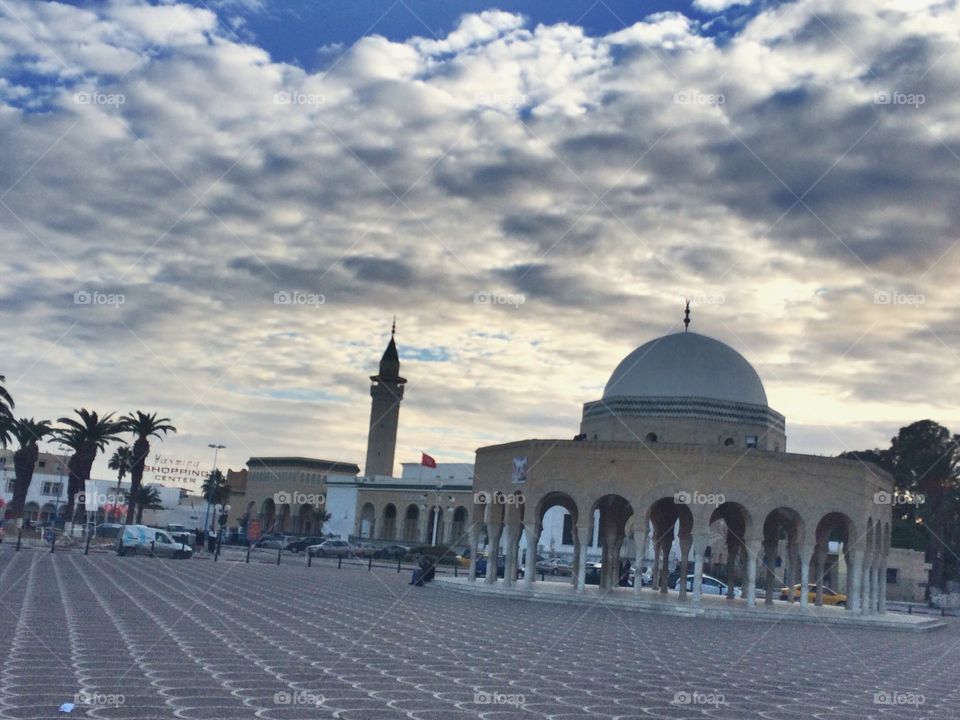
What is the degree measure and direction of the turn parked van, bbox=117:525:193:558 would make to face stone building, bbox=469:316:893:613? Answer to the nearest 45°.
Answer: approximately 45° to its right

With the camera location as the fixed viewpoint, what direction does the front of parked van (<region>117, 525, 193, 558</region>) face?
facing to the right of the viewer
